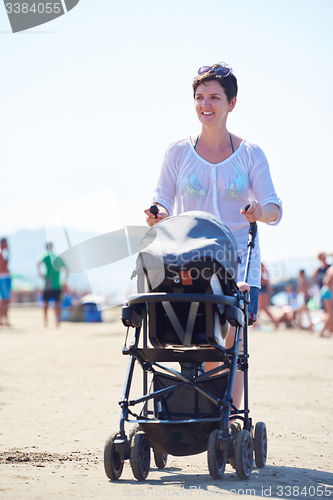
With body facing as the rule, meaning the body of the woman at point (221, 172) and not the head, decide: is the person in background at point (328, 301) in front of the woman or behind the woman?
behind

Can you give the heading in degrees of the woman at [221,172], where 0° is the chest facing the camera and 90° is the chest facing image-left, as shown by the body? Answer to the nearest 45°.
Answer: approximately 0°

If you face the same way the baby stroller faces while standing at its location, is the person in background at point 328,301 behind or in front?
behind

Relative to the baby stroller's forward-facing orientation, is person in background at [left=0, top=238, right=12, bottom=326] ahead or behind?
behind
